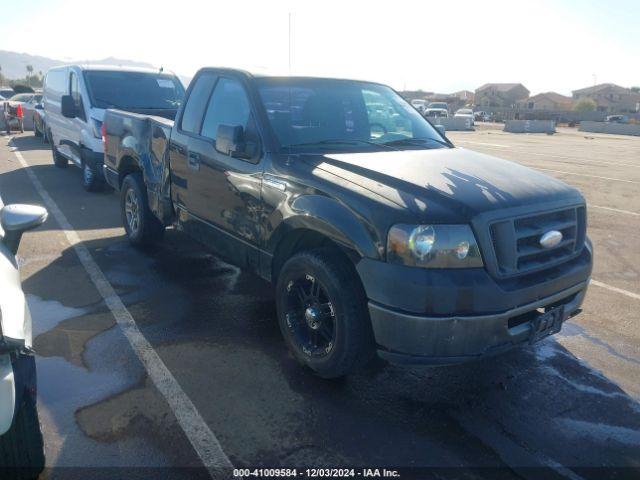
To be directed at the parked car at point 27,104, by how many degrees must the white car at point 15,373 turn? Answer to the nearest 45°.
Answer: approximately 180°

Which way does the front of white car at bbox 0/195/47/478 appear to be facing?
toward the camera

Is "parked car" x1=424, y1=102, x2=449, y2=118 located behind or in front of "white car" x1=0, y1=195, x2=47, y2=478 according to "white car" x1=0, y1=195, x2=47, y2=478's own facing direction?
behind

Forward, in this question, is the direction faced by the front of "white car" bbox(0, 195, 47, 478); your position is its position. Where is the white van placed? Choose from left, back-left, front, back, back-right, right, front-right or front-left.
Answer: back

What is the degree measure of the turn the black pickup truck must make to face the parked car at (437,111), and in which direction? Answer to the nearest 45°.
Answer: approximately 135° to its left

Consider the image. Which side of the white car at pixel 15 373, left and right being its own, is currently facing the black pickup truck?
left

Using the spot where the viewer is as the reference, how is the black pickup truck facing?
facing the viewer and to the right of the viewer

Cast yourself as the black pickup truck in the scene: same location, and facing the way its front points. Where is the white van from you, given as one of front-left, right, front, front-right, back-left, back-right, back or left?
back

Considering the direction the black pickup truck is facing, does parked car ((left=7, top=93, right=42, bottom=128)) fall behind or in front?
behind

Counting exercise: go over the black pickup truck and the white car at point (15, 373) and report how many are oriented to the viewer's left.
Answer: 0

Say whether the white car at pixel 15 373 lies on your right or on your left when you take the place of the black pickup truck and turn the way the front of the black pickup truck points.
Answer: on your right
